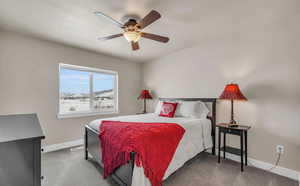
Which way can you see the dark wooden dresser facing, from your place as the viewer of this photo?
facing to the right of the viewer

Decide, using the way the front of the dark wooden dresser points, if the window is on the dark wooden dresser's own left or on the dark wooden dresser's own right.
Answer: on the dark wooden dresser's own left

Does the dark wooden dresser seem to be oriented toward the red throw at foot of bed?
yes

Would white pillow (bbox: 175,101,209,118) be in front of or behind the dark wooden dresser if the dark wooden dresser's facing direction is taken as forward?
in front

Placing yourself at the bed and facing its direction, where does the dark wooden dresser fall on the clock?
The dark wooden dresser is roughly at 12 o'clock from the bed.

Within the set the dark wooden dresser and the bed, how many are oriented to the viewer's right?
1

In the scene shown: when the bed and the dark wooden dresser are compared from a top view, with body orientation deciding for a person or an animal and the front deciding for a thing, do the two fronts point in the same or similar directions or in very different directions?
very different directions

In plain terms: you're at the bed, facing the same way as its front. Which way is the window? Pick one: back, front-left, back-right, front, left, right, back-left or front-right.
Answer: right

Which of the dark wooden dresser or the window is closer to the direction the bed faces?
the dark wooden dresser
